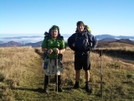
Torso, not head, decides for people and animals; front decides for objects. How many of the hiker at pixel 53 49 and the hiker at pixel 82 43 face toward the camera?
2

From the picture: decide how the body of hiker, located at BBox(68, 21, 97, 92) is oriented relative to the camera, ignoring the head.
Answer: toward the camera

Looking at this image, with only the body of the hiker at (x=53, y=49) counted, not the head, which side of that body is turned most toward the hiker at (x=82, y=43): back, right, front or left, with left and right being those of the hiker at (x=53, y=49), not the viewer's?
left

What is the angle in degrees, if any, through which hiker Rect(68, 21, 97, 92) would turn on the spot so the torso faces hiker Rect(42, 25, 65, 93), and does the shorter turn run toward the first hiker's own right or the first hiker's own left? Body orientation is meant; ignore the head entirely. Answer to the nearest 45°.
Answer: approximately 90° to the first hiker's own right

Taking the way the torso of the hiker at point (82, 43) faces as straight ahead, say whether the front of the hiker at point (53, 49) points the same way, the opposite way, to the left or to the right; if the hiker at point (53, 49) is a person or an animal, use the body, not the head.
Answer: the same way
